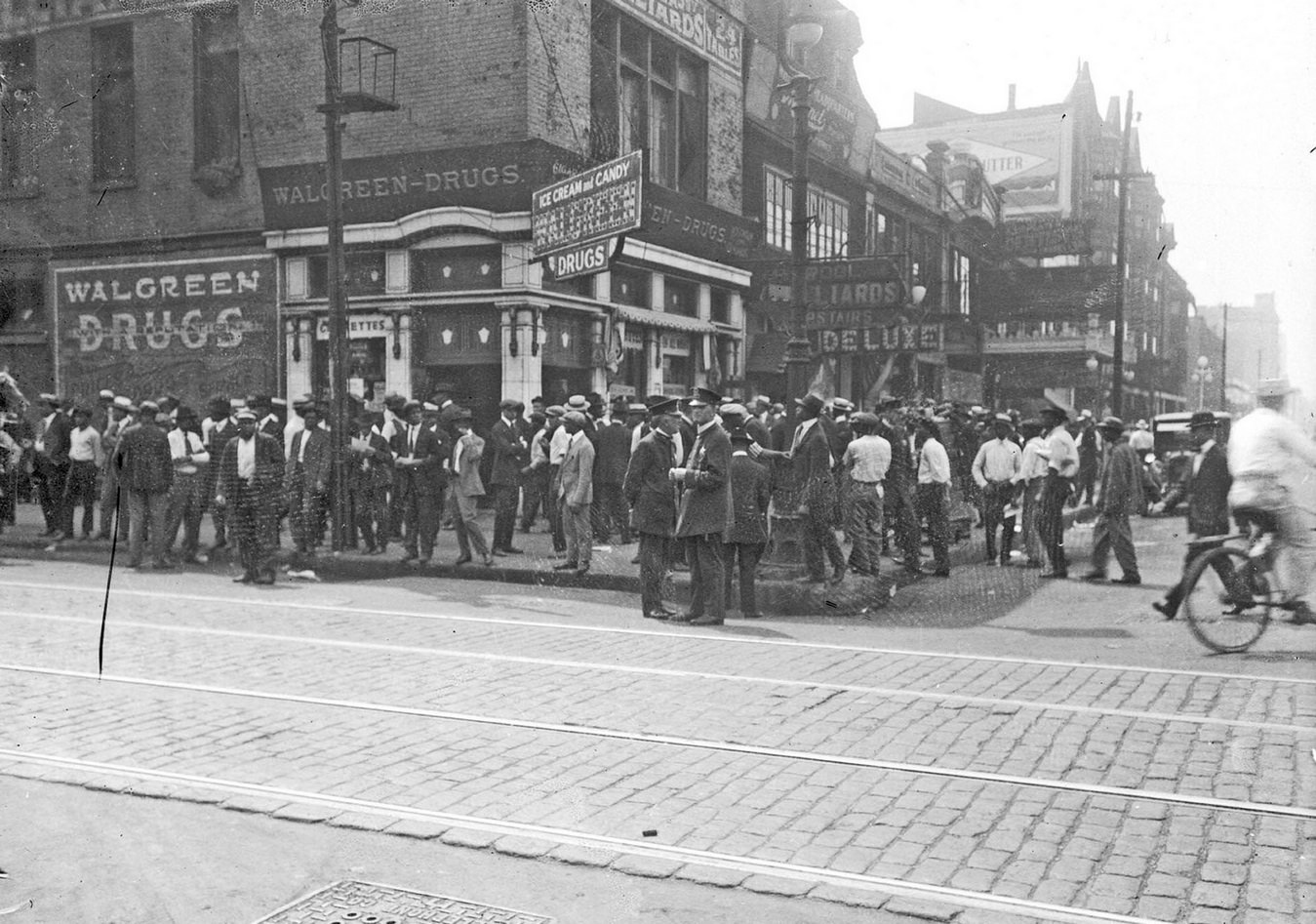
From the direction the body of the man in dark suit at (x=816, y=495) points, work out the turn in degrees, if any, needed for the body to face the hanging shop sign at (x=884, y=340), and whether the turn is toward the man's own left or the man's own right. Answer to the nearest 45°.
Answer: approximately 135° to the man's own right

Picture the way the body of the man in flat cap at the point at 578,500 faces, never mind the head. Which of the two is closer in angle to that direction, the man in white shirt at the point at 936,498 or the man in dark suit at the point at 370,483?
the man in dark suit

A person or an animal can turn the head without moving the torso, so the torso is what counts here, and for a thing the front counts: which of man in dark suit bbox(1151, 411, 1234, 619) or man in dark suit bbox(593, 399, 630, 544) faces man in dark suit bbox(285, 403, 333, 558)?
man in dark suit bbox(1151, 411, 1234, 619)

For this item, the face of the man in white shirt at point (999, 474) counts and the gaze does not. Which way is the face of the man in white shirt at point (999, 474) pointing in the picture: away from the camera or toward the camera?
toward the camera

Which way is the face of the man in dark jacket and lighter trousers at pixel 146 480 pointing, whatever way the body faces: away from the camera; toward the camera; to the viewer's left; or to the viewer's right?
away from the camera

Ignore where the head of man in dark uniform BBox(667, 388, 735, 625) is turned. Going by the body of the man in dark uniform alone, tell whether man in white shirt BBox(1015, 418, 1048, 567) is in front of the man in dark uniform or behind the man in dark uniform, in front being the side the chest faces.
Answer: behind

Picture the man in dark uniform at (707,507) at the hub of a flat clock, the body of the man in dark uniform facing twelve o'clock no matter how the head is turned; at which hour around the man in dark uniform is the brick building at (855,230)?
The brick building is roughly at 5 o'clock from the man in dark uniform.

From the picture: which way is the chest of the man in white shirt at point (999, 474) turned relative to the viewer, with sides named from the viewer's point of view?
facing the viewer

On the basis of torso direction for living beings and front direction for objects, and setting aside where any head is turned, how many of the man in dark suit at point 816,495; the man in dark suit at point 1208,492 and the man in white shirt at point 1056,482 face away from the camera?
0

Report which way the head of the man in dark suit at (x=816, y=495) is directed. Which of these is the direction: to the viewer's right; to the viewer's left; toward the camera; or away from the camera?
to the viewer's left

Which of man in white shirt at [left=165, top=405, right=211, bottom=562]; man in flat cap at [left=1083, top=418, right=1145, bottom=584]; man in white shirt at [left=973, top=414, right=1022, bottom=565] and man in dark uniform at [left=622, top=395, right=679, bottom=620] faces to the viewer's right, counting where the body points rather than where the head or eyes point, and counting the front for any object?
the man in dark uniform

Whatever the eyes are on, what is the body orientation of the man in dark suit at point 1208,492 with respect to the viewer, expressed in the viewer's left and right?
facing to the left of the viewer

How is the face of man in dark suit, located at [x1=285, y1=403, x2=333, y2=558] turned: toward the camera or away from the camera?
toward the camera

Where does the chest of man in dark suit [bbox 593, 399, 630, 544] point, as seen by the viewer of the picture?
away from the camera

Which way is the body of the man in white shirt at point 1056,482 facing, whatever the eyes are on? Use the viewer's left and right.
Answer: facing to the left of the viewer
